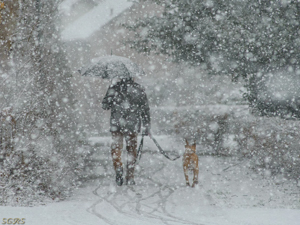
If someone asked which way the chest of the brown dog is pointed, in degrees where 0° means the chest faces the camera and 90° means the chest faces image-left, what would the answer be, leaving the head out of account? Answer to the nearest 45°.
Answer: approximately 180°

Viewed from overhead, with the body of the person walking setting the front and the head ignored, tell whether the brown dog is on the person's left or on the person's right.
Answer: on the person's right

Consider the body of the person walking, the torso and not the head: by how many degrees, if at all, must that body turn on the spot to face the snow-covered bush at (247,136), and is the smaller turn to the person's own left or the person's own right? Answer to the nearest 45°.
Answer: approximately 90° to the person's own right

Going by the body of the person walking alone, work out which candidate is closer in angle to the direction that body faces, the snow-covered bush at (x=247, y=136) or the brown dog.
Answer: the snow-covered bush

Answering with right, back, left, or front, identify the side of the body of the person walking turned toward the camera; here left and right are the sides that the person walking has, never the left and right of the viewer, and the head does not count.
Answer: back

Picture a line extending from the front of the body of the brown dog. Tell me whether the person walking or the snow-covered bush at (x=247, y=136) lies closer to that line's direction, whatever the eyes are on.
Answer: the snow-covered bush

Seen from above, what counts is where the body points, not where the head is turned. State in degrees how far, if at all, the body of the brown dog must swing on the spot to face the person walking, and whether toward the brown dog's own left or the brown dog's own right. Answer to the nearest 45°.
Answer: approximately 90° to the brown dog's own left

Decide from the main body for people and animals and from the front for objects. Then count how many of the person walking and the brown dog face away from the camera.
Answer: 2
